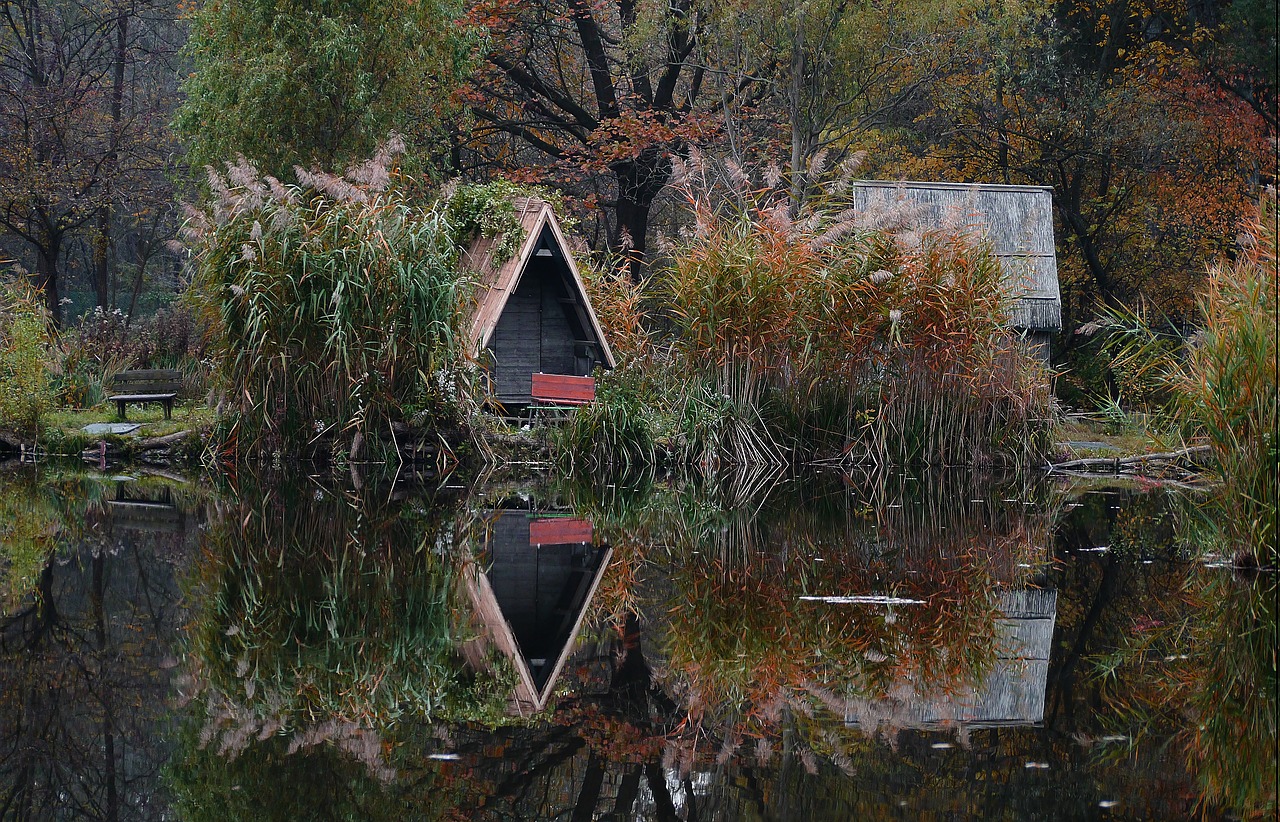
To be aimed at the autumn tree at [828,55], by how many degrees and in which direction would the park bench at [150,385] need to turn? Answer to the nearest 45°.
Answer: approximately 90° to its left

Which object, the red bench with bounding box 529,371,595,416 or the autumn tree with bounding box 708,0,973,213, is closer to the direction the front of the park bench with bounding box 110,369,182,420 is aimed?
the red bench

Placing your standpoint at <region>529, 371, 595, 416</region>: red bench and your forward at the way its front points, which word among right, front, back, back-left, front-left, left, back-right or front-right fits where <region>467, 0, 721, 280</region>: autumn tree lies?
back

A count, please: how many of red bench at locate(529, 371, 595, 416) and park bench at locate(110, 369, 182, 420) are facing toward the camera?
2

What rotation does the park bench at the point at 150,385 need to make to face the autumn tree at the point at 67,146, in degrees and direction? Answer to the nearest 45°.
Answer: approximately 180°

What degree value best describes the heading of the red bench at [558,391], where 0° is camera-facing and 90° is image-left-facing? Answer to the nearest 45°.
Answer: approximately 0°

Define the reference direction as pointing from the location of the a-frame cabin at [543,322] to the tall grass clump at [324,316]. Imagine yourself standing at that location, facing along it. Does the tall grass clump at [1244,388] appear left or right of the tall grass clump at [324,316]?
left
